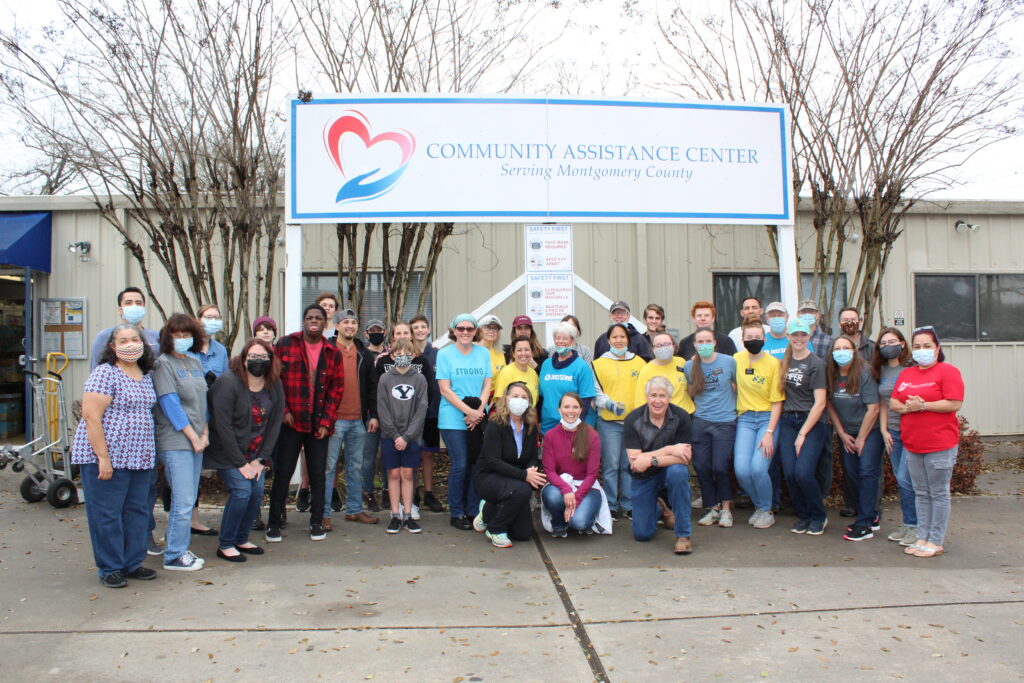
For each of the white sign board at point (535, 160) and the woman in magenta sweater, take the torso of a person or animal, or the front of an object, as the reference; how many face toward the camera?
2

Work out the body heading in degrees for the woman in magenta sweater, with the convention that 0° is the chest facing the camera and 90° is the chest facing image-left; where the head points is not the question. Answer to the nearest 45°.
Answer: approximately 0°

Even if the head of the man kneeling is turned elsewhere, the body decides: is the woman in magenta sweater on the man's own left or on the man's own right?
on the man's own right

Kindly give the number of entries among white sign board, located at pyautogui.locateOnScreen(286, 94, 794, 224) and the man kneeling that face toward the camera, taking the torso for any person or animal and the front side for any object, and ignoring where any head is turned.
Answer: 2

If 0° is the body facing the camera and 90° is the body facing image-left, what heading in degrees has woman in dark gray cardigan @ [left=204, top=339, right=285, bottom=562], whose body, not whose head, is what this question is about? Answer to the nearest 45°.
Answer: approximately 315°

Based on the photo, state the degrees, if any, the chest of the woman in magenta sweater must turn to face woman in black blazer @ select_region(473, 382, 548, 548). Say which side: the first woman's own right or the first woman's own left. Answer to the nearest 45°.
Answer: approximately 90° to the first woman's own right

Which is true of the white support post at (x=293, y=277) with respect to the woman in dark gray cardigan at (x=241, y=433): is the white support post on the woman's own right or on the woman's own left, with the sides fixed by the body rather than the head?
on the woman's own left
